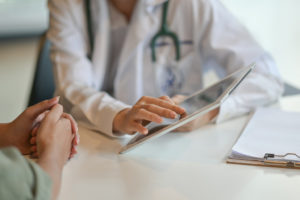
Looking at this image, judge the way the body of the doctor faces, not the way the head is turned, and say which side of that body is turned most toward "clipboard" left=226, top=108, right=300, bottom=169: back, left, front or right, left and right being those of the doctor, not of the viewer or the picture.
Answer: left

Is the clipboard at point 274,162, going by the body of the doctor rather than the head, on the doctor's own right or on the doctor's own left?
on the doctor's own left

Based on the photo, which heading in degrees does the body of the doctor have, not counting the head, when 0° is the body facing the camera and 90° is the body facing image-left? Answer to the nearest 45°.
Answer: approximately 45°
